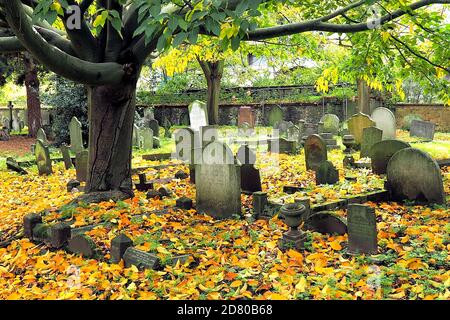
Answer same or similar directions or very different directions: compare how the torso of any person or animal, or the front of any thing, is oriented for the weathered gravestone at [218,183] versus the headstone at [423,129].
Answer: same or similar directions

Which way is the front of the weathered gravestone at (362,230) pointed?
toward the camera

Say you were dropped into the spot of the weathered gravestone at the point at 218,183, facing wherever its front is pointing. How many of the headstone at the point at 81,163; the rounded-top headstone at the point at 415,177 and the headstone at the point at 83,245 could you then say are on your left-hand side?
1

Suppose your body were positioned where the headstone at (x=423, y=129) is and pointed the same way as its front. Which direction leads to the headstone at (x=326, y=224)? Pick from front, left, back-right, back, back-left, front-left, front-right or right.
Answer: front

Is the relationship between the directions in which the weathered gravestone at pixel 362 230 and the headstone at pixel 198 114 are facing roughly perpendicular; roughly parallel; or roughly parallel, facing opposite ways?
roughly parallel

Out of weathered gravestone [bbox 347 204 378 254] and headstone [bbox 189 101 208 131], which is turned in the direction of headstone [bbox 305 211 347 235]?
headstone [bbox 189 101 208 131]

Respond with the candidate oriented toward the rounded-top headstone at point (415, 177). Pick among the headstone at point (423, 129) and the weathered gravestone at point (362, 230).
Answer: the headstone

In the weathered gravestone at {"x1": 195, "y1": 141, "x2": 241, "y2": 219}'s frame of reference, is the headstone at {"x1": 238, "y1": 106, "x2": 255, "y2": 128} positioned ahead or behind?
behind

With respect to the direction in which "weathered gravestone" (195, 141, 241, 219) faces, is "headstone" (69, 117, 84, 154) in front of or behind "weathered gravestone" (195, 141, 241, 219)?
behind

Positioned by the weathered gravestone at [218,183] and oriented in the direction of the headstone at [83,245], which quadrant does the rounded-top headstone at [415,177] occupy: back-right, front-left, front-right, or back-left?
back-left

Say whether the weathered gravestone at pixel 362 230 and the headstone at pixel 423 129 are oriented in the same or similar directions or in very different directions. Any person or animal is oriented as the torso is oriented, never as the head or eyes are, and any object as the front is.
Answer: same or similar directions

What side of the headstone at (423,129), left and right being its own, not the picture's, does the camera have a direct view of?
front

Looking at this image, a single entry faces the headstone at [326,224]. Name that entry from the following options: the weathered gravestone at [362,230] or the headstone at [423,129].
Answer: the headstone at [423,129]

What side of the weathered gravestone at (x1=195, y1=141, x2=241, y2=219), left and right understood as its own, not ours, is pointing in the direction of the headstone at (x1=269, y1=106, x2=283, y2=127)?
back
